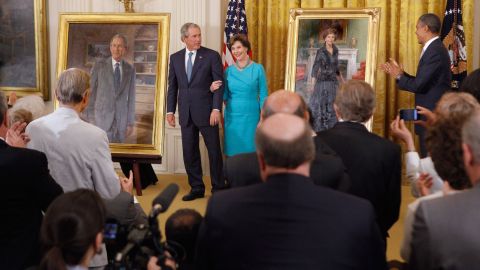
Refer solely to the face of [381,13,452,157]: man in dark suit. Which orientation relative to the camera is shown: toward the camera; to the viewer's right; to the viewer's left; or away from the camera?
to the viewer's left

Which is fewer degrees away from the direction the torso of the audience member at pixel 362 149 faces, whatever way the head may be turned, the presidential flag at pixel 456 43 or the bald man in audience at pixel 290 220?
the presidential flag

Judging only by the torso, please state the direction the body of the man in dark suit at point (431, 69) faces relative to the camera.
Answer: to the viewer's left

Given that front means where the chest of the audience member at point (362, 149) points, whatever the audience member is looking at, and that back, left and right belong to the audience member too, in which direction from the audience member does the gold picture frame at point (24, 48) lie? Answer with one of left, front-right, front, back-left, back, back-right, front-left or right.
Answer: front-left

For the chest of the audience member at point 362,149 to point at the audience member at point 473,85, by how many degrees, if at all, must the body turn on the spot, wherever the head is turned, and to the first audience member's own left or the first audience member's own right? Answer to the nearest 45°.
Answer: approximately 45° to the first audience member's own right

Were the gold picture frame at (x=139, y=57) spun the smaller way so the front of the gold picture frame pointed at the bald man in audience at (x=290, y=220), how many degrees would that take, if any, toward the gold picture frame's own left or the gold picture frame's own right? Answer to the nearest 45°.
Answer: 0° — it already faces them

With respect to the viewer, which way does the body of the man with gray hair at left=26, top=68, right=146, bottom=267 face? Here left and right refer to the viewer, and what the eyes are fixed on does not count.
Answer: facing away from the viewer and to the right of the viewer

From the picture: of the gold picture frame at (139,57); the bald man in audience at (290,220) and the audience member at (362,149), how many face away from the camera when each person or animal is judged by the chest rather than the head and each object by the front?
2

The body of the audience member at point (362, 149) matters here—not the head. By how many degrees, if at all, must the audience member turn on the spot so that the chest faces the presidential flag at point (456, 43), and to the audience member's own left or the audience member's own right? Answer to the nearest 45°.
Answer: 0° — they already face it

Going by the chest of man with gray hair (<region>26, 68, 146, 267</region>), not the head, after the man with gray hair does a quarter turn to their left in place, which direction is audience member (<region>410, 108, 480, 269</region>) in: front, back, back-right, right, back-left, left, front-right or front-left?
back

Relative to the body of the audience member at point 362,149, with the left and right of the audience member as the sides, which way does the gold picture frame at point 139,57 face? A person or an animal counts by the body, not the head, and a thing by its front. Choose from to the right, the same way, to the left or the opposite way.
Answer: the opposite way

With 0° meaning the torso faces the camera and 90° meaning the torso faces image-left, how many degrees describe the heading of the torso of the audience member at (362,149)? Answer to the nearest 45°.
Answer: approximately 180°

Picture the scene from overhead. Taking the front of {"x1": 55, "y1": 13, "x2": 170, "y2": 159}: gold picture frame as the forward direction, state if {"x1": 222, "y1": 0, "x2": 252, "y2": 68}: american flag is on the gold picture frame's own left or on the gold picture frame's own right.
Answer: on the gold picture frame's own left

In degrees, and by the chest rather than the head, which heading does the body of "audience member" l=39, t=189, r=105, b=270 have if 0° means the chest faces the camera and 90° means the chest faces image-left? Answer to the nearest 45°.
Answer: approximately 225°

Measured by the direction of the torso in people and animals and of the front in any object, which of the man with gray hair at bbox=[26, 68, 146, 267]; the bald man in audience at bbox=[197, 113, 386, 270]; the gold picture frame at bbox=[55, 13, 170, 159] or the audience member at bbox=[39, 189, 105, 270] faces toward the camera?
the gold picture frame

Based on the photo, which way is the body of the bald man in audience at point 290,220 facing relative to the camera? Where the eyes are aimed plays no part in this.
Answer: away from the camera

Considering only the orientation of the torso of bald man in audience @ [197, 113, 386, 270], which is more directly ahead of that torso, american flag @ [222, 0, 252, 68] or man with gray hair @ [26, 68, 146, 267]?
the american flag
